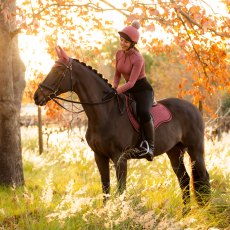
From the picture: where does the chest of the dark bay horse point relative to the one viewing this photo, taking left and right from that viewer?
facing to the left of the viewer

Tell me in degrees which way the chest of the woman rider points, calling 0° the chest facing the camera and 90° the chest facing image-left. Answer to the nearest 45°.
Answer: approximately 45°

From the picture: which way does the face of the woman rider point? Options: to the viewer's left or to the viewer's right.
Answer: to the viewer's left

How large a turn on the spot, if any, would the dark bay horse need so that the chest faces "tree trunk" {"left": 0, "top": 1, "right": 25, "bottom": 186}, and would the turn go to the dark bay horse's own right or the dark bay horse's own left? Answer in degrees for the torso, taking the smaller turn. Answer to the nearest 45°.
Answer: approximately 45° to the dark bay horse's own right

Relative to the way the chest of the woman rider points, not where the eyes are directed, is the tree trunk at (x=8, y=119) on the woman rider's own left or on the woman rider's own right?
on the woman rider's own right
